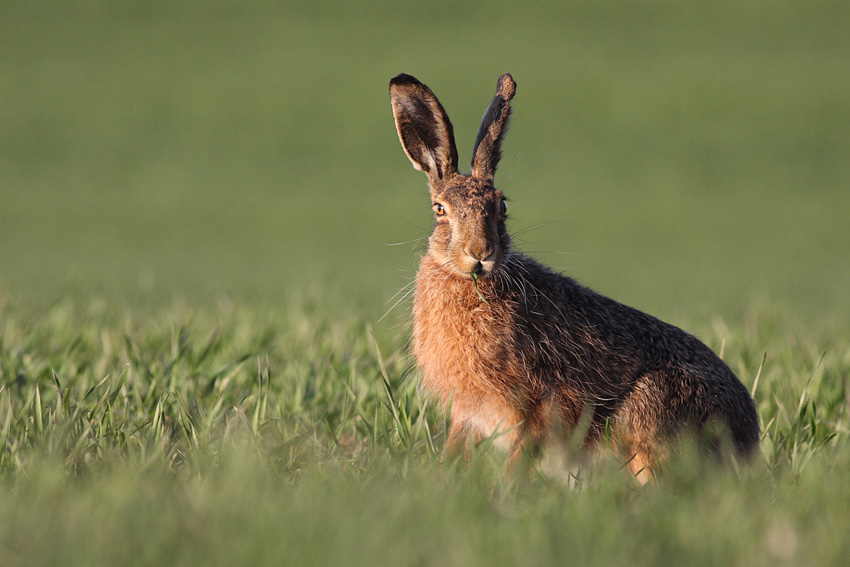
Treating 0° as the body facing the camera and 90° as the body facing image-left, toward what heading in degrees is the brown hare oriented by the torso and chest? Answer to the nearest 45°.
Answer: approximately 45°
